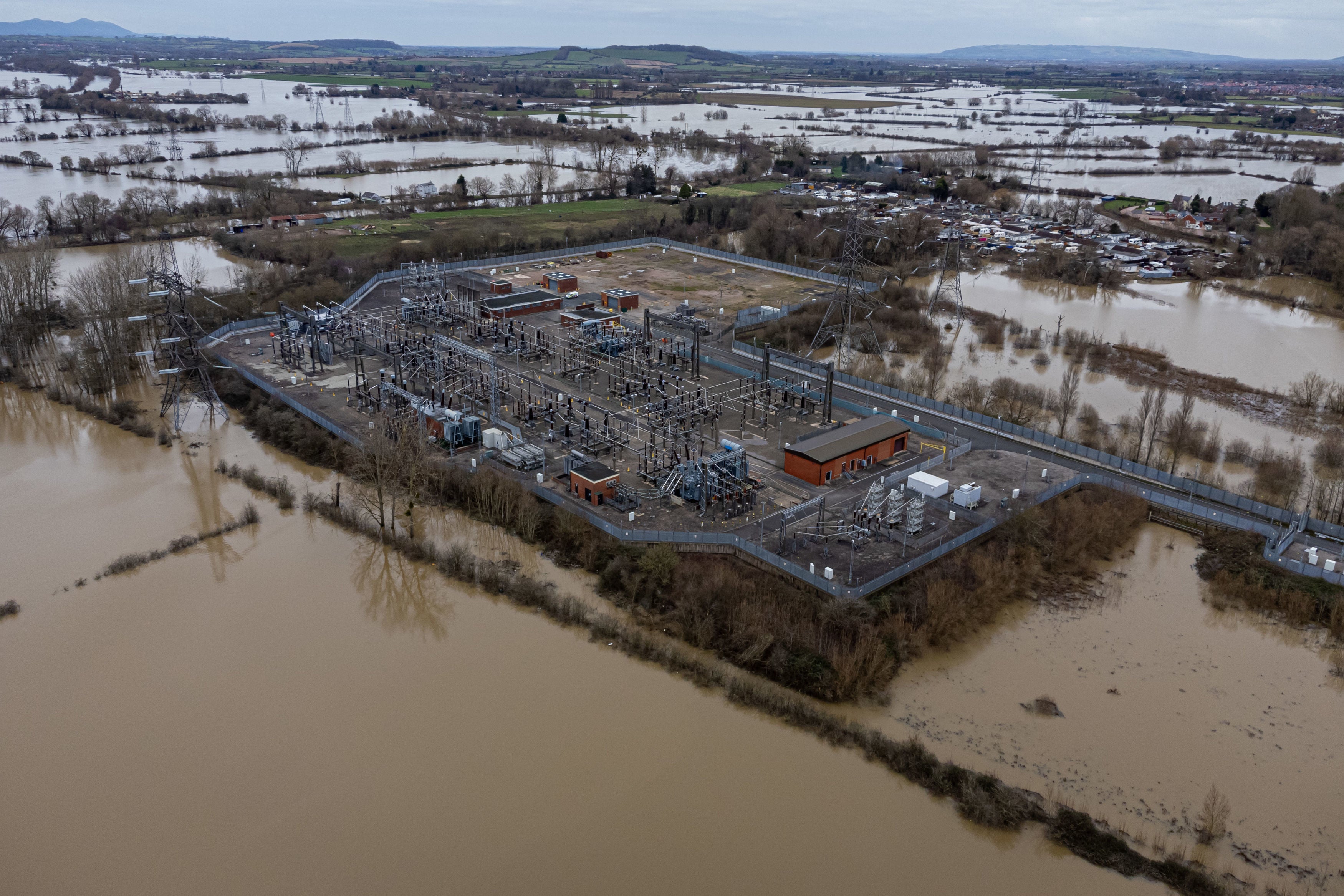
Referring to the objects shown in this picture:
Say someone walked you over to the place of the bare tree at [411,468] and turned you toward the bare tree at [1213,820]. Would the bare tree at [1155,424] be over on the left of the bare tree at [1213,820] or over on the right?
left

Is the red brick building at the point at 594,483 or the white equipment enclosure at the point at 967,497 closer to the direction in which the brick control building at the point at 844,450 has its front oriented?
the white equipment enclosure

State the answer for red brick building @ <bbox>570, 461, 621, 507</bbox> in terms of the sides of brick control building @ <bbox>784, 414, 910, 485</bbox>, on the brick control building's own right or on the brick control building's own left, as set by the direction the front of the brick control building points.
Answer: on the brick control building's own right

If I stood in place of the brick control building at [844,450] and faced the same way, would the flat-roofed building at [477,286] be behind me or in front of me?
behind

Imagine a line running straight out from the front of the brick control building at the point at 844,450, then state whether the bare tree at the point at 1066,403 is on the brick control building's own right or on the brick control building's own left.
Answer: on the brick control building's own left

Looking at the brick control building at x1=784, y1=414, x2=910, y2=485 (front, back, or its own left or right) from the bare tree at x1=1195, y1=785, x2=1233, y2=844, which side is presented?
front

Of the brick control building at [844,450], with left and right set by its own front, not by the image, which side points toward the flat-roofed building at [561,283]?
back

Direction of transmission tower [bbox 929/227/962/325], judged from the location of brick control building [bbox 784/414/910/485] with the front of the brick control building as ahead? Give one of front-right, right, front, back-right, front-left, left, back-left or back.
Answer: back-left

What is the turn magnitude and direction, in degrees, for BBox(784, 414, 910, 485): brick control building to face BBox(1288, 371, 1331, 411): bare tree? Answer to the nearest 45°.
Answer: approximately 90° to its left

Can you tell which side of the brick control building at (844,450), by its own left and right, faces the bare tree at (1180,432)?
left

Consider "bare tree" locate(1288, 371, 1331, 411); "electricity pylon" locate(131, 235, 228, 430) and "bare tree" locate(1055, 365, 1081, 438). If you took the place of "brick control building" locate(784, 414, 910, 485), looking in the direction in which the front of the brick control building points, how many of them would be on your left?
2
